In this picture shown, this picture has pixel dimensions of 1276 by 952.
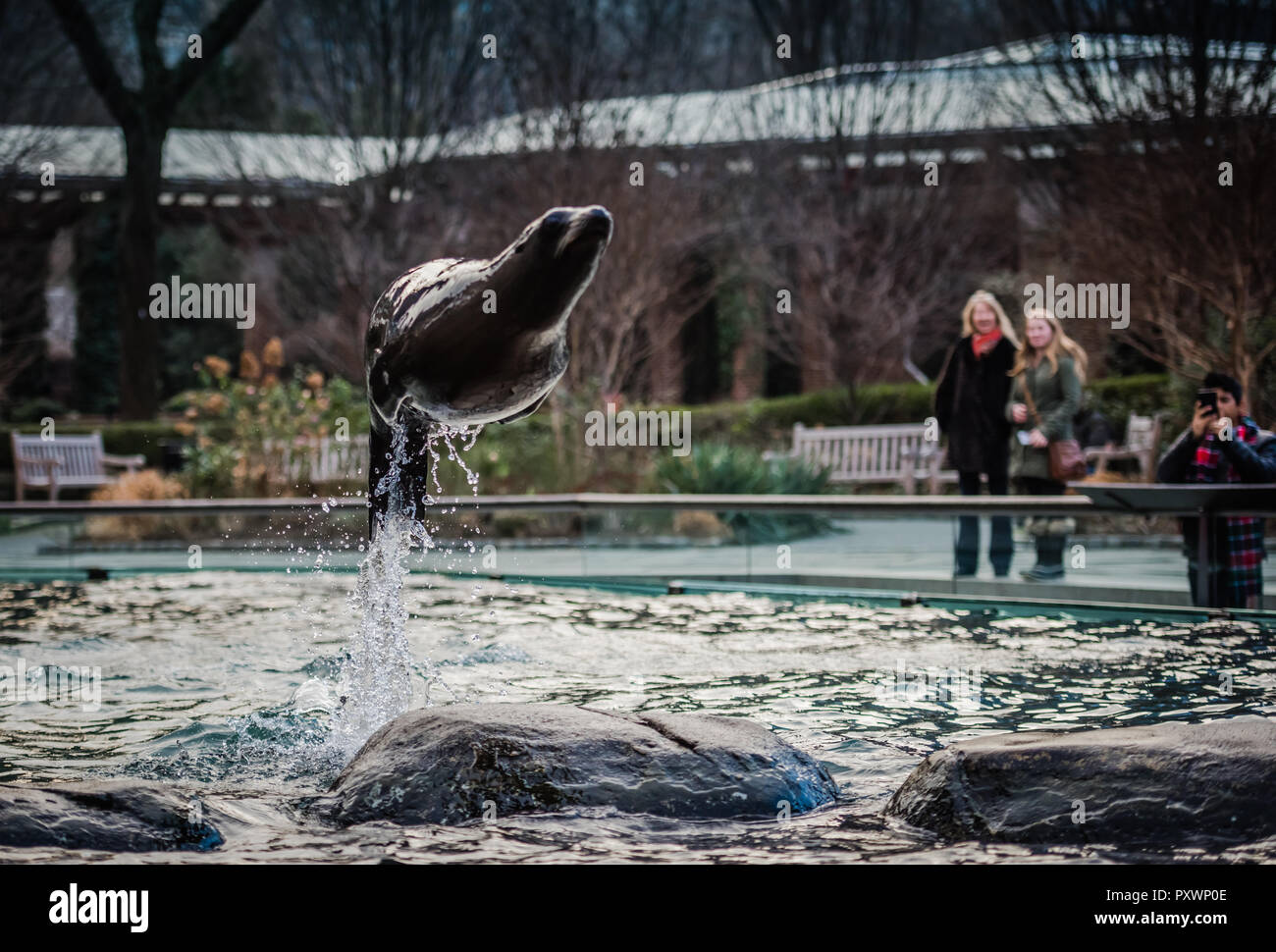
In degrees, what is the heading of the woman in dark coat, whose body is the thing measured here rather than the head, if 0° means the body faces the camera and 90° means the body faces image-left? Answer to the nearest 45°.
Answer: approximately 0°

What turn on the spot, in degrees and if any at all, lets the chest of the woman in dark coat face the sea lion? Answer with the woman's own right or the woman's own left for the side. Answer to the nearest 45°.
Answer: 0° — they already face it

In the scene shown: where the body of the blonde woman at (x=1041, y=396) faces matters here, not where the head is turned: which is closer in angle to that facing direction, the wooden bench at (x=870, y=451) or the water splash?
the water splash

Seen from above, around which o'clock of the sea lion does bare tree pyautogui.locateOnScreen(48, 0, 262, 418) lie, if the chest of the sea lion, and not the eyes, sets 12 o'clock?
The bare tree is roughly at 7 o'clock from the sea lion.
